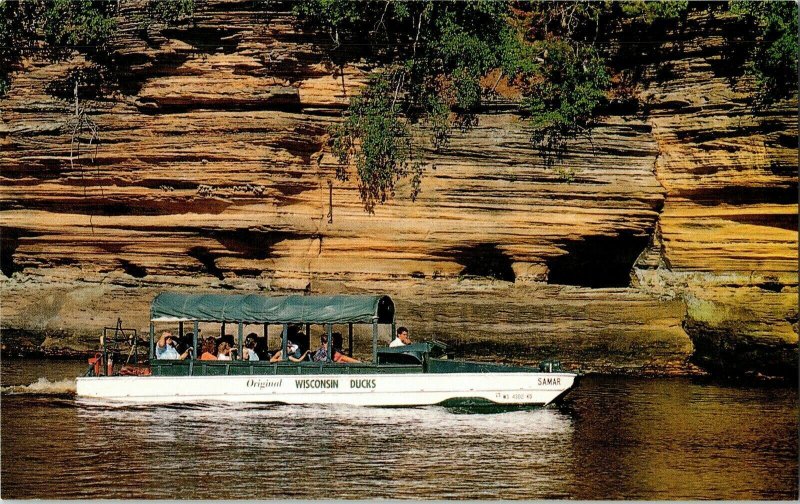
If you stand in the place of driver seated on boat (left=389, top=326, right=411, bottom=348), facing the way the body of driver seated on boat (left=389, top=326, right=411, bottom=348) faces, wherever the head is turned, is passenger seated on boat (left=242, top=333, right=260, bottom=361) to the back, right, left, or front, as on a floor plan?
back

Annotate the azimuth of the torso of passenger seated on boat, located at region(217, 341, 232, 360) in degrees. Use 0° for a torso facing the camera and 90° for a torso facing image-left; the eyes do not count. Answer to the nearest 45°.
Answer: approximately 270°

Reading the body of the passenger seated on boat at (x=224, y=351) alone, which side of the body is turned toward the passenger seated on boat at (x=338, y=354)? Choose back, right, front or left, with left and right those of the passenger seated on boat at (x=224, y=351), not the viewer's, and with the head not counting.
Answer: front

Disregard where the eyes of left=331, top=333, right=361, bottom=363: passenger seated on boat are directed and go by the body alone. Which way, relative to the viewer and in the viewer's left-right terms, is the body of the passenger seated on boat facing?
facing to the right of the viewer

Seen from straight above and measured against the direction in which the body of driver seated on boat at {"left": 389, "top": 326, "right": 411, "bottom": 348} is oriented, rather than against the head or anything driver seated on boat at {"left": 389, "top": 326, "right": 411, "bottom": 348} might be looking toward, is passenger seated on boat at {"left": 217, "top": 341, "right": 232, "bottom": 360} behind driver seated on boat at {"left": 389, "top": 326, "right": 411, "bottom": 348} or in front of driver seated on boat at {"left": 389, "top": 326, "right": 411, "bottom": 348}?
behind

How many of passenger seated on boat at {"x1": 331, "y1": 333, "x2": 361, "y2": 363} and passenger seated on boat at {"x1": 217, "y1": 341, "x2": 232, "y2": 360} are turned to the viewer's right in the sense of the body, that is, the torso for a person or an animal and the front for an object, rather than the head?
2

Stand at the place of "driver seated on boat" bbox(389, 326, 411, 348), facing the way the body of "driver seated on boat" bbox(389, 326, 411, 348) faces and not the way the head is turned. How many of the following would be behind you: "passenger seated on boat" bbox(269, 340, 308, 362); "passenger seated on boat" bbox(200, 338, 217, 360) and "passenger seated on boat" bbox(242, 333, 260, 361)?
3

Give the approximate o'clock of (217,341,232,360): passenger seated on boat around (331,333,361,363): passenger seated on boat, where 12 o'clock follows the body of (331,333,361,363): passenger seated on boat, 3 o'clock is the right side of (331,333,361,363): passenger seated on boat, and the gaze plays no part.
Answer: (217,341,232,360): passenger seated on boat is roughly at 6 o'clock from (331,333,361,363): passenger seated on boat.

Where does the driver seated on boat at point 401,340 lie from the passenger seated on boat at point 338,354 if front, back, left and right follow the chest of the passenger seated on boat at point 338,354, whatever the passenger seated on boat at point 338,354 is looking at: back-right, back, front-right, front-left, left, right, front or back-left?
front

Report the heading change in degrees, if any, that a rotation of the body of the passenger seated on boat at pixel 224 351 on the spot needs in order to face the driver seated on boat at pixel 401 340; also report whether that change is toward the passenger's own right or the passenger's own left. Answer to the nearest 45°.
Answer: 0° — they already face them

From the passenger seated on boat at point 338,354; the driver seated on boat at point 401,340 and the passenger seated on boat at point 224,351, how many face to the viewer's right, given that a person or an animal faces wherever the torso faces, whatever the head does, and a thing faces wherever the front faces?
3

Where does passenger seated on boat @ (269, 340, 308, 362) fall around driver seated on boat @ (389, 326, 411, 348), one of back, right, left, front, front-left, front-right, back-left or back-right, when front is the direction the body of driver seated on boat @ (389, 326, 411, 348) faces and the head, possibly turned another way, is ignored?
back

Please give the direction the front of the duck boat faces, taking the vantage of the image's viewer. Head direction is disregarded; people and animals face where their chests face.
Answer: facing to the right of the viewer

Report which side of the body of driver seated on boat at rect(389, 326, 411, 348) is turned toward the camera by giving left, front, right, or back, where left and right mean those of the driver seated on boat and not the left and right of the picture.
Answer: right

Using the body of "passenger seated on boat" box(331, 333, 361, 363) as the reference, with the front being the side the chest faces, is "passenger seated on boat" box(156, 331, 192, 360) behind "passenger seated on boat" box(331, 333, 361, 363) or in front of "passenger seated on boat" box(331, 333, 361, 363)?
behind

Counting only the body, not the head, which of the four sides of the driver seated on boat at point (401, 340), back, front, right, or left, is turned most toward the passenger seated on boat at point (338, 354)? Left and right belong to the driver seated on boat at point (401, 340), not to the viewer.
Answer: back

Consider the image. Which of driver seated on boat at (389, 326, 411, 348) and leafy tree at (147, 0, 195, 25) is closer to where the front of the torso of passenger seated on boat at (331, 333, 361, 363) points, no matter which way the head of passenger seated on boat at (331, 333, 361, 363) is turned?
the driver seated on boat
